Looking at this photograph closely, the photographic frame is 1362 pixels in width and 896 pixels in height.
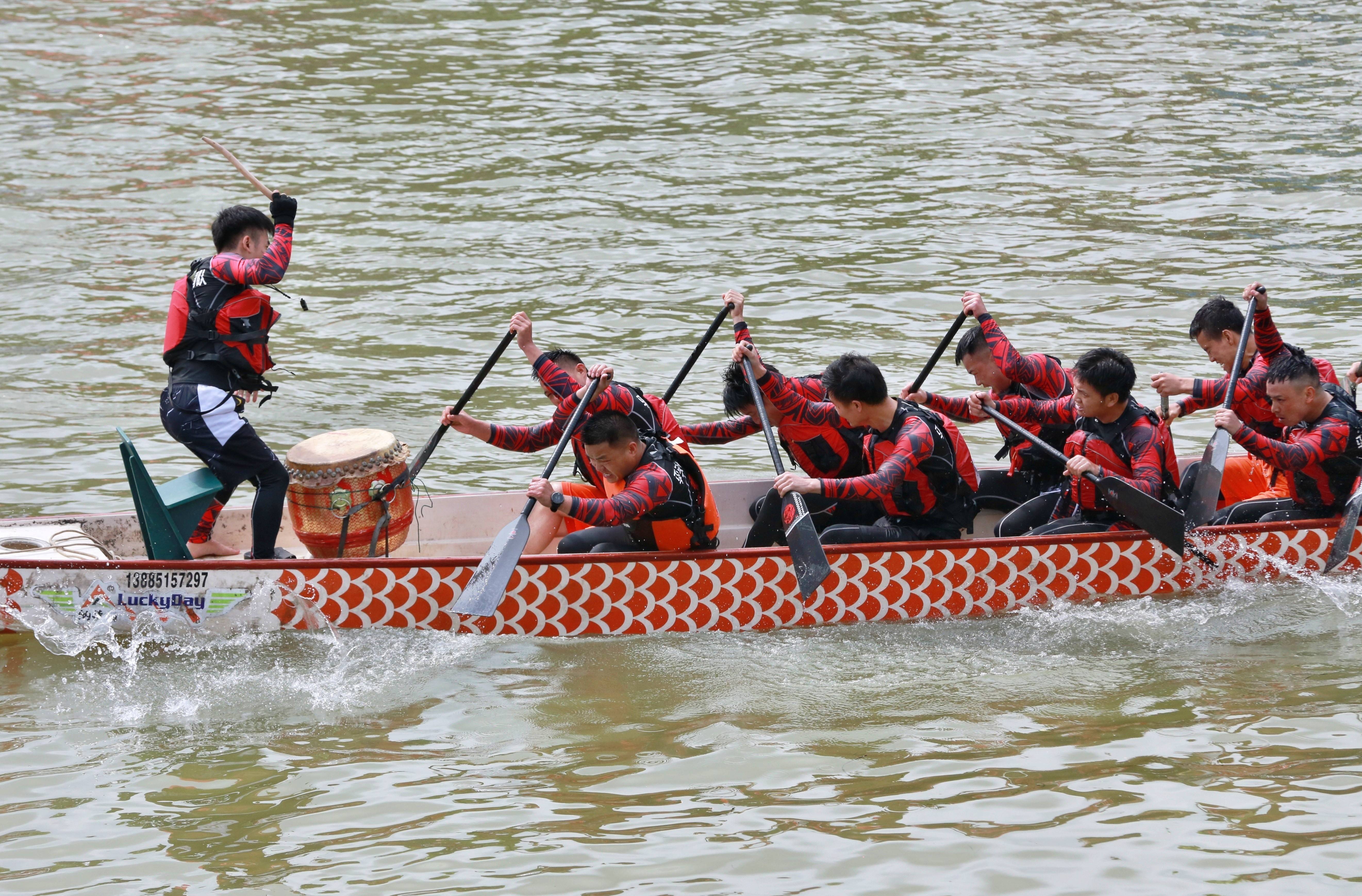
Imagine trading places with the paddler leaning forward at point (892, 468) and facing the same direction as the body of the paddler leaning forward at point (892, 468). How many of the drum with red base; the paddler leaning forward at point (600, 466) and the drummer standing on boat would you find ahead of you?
3

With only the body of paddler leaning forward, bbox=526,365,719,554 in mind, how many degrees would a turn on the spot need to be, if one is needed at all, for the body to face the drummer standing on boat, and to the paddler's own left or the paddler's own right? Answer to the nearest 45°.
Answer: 0° — they already face them

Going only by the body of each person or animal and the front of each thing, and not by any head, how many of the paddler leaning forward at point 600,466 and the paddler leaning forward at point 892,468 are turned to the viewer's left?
2

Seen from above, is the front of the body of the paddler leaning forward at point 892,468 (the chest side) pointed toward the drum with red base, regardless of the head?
yes

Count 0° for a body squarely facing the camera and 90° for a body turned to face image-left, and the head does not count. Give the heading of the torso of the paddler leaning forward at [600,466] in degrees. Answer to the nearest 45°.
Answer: approximately 90°

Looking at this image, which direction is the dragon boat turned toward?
to the viewer's left

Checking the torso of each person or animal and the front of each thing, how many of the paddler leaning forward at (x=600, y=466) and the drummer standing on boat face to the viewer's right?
1

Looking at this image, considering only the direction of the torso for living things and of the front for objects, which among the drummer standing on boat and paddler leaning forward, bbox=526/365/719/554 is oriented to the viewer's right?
the drummer standing on boat

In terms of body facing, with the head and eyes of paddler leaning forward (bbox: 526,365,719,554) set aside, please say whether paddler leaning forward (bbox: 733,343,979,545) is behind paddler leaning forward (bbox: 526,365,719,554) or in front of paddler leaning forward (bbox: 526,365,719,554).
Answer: behind

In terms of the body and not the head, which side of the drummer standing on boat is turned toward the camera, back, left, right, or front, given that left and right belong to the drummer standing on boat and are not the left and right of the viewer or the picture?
right

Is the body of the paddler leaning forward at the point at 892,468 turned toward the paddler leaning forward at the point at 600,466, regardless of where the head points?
yes

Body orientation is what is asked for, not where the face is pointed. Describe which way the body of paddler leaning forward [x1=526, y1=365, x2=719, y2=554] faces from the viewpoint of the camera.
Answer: to the viewer's left

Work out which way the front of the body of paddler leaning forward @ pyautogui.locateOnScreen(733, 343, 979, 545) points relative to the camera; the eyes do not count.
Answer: to the viewer's left
